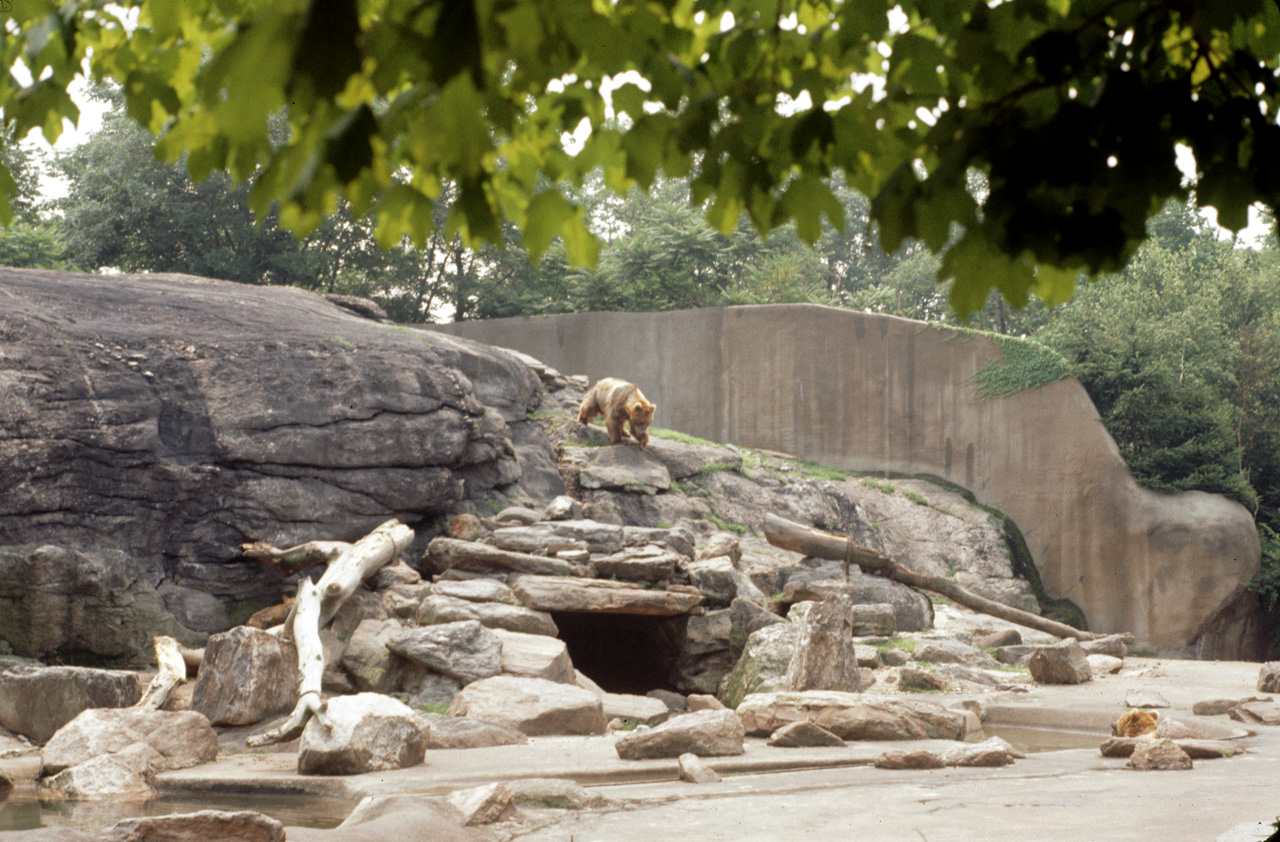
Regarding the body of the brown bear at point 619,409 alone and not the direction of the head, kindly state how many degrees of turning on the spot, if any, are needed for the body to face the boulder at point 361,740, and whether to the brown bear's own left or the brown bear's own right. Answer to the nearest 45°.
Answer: approximately 45° to the brown bear's own right

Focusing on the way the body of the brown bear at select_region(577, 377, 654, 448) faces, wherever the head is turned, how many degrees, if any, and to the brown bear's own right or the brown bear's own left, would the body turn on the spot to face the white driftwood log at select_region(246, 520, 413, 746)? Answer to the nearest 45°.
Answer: approximately 45° to the brown bear's own right

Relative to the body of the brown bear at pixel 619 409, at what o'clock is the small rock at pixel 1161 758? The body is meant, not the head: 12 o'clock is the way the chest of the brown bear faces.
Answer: The small rock is roughly at 1 o'clock from the brown bear.

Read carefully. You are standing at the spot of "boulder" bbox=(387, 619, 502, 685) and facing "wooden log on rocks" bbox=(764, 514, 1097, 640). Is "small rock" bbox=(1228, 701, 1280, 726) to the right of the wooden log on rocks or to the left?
right

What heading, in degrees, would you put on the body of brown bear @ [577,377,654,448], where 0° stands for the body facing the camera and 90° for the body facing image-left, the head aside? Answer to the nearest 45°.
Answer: approximately 315°

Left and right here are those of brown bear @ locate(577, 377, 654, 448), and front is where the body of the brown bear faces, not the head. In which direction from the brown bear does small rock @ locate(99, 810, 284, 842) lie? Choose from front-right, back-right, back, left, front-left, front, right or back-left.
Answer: front-right

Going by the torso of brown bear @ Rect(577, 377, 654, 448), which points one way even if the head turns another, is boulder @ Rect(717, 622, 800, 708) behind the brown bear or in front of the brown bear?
in front

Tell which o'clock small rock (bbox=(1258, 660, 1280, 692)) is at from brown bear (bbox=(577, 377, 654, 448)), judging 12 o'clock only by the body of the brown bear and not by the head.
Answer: The small rock is roughly at 12 o'clock from the brown bear.
